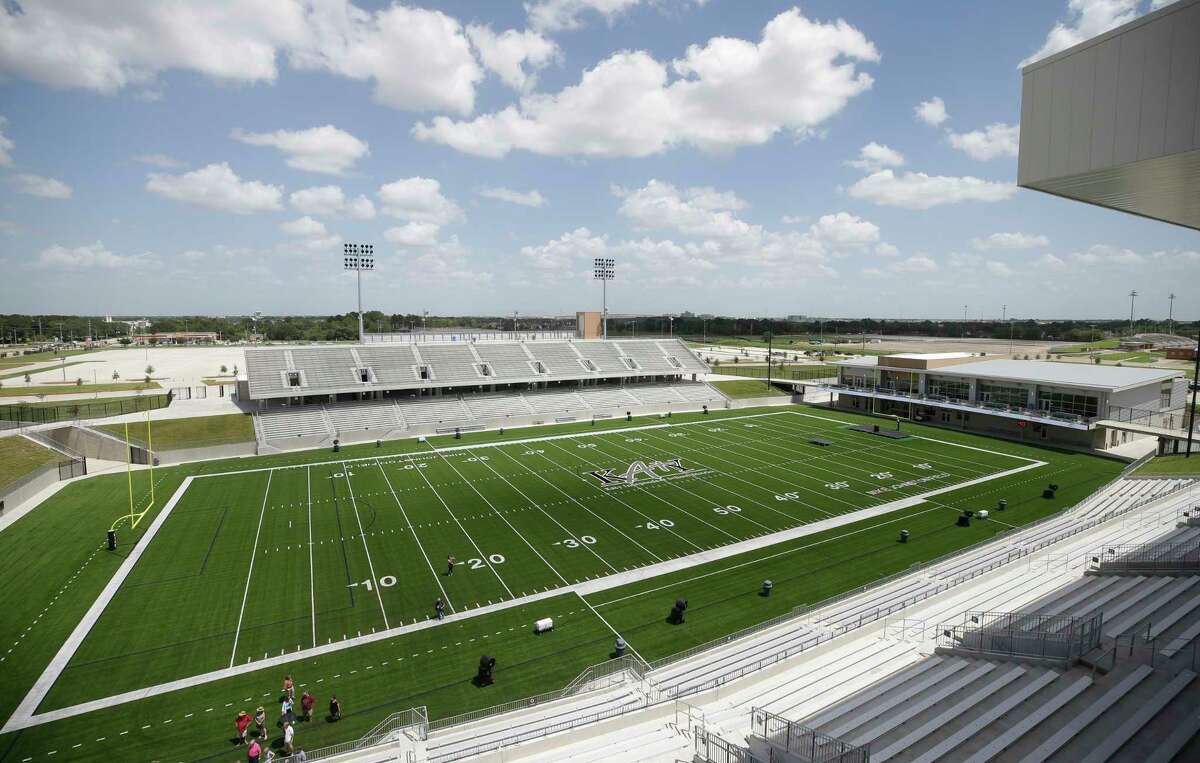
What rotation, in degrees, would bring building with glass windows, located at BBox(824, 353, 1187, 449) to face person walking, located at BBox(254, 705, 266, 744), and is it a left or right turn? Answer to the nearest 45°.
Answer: approximately 45° to its left

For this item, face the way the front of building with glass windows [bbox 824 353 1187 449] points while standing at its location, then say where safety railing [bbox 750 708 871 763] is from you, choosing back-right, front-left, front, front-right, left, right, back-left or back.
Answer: front-left

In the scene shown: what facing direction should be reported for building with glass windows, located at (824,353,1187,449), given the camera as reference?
facing the viewer and to the left of the viewer

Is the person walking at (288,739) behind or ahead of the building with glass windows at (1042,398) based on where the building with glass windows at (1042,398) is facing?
ahead

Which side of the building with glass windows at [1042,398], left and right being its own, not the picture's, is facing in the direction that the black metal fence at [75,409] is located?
front

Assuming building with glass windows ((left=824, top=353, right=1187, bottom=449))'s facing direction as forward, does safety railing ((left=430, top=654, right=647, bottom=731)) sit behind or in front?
in front

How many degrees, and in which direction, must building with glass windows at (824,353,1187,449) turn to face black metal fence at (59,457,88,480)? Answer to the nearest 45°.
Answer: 0° — it already faces it

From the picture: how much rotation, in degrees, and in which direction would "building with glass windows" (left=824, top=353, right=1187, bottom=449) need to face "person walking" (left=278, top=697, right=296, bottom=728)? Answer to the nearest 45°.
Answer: approximately 45° to its left
